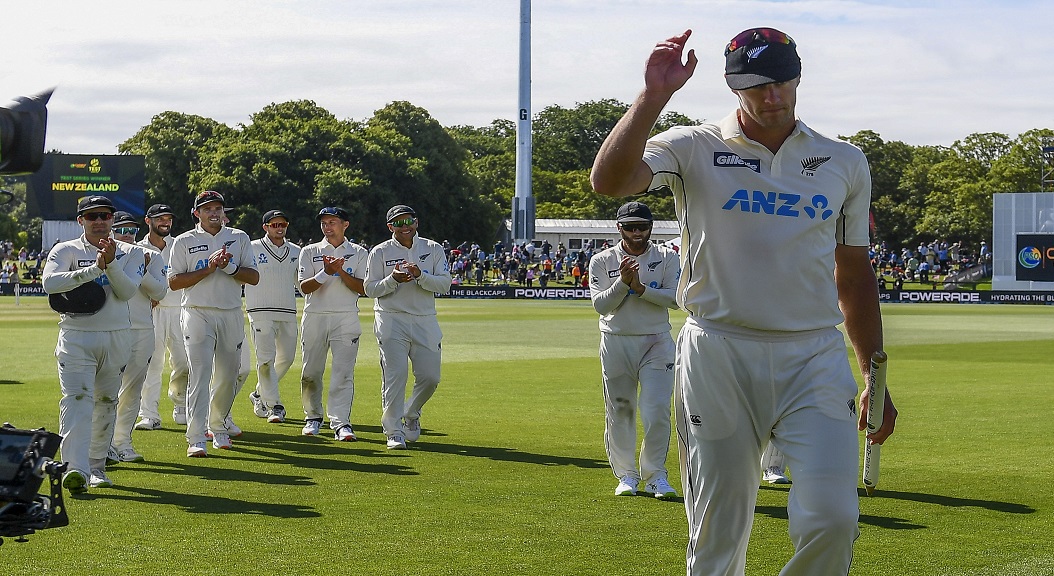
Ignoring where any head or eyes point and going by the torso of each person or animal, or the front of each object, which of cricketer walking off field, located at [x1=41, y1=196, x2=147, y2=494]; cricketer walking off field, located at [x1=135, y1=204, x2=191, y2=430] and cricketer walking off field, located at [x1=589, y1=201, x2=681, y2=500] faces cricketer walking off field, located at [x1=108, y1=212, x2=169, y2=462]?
cricketer walking off field, located at [x1=135, y1=204, x2=191, y2=430]

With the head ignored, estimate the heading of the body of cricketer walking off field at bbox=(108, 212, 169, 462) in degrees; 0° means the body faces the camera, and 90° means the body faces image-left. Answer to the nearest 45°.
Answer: approximately 0°

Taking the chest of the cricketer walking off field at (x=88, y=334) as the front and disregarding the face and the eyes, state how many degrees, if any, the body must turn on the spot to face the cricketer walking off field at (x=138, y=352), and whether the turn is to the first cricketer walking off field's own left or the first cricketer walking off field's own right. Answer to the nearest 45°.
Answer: approximately 180°

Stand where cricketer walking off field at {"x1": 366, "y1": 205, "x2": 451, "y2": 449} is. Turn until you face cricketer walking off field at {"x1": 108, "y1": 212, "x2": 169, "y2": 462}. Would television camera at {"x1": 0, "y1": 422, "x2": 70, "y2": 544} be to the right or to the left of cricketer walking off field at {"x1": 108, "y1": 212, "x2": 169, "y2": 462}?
left

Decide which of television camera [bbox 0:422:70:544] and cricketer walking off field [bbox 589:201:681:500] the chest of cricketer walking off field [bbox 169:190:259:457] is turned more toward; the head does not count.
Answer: the television camera

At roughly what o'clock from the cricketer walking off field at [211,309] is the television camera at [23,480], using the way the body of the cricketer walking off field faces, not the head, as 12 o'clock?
The television camera is roughly at 12 o'clock from the cricketer walking off field.

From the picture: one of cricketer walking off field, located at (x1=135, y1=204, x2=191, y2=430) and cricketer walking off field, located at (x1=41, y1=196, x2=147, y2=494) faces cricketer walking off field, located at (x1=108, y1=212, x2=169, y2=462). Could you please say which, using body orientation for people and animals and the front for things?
cricketer walking off field, located at (x1=135, y1=204, x2=191, y2=430)

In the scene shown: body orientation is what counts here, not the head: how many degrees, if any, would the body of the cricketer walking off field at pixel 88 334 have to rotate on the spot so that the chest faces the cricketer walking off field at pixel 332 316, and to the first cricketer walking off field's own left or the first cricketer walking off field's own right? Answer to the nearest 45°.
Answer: approximately 135° to the first cricketer walking off field's own left

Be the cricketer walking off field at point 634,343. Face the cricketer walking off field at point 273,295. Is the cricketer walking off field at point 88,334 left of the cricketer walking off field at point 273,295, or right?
left
